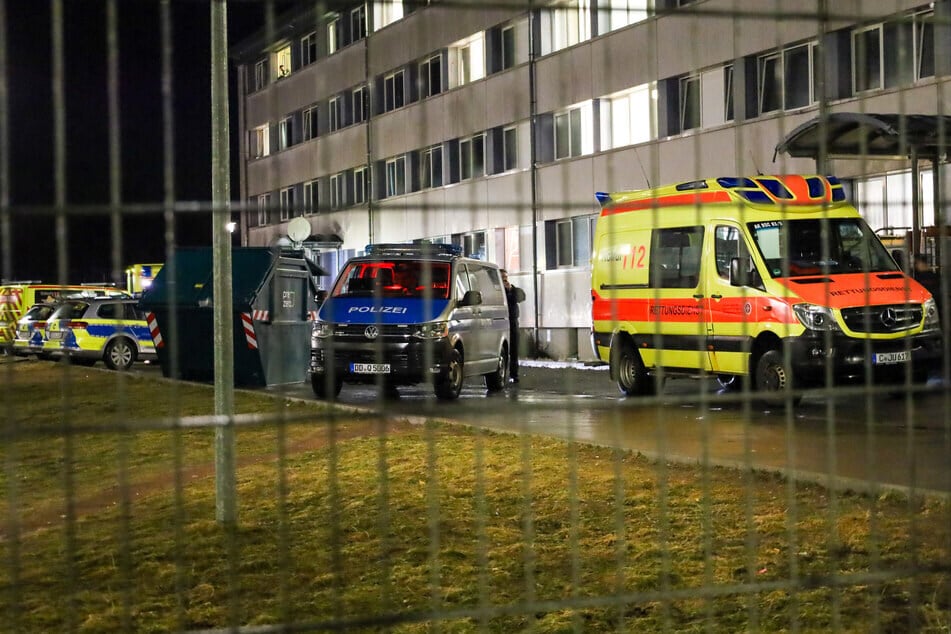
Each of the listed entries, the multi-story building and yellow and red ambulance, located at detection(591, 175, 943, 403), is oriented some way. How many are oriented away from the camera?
0

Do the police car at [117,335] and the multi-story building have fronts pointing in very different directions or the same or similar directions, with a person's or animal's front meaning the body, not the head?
very different directions

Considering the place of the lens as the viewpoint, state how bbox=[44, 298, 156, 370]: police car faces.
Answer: facing away from the viewer and to the right of the viewer

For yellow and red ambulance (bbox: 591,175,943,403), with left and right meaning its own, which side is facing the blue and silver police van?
right

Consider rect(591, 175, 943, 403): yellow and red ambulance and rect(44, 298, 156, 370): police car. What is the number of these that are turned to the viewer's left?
0

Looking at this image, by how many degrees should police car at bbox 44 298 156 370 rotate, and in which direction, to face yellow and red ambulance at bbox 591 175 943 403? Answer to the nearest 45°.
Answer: approximately 45° to its right

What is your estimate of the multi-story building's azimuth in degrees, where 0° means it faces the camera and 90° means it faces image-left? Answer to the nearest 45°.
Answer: approximately 45°

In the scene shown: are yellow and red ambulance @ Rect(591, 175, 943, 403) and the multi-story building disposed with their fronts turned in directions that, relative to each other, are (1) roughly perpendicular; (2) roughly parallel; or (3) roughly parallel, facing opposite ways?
roughly perpendicular

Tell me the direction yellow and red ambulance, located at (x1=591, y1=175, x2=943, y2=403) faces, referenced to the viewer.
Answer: facing the viewer and to the right of the viewer
